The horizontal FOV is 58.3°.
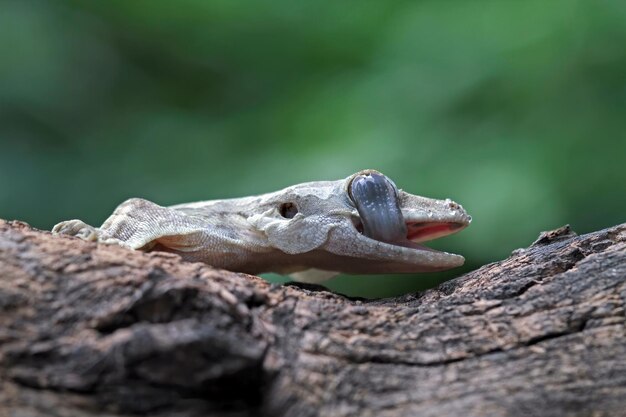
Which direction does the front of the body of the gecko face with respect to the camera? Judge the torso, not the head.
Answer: to the viewer's right
